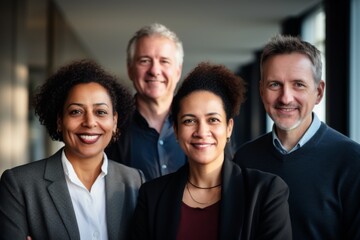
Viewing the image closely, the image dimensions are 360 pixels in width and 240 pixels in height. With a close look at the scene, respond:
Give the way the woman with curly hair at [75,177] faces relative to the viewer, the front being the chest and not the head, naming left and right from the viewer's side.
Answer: facing the viewer and to the right of the viewer

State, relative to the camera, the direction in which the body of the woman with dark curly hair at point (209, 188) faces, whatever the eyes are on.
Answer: toward the camera

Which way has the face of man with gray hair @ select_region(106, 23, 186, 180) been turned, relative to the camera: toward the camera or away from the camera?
toward the camera

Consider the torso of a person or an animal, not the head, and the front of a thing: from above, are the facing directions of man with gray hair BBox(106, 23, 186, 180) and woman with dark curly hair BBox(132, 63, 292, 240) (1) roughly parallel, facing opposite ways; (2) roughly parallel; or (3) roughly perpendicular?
roughly parallel

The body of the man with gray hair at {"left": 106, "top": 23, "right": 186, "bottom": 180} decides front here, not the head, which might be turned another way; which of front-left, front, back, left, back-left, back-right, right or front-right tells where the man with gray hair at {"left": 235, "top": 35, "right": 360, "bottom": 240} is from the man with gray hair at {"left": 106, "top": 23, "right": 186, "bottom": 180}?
front-left

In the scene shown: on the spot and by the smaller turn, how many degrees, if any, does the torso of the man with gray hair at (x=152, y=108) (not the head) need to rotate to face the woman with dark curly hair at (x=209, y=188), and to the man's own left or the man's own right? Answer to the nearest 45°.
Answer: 0° — they already face them

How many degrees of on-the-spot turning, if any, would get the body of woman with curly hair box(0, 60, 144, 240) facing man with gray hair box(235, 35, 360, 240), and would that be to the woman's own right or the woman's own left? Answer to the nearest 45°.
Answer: approximately 45° to the woman's own left

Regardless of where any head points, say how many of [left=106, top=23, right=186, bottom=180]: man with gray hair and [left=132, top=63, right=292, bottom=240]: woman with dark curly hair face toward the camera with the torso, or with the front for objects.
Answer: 2

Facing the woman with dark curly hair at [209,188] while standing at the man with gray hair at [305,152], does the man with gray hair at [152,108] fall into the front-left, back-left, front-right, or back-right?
front-right

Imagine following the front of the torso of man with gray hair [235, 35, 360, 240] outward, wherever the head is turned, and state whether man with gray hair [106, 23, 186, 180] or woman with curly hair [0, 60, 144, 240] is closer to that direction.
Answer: the woman with curly hair

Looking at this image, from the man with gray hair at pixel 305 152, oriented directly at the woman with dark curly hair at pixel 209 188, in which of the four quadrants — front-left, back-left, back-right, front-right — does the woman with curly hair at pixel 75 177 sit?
front-right

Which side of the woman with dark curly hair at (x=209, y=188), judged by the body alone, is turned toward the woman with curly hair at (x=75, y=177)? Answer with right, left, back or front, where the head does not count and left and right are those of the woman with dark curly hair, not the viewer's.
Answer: right

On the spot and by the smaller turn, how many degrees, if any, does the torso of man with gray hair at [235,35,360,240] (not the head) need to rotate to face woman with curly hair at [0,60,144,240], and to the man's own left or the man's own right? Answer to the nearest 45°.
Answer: approximately 45° to the man's own right

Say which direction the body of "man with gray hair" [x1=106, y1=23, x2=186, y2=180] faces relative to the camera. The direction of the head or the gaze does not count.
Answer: toward the camera

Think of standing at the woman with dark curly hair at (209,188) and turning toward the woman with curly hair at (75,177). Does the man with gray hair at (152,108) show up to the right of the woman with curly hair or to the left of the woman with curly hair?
right

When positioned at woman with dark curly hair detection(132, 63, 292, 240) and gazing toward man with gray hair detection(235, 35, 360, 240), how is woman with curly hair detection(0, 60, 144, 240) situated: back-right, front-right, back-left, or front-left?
back-left

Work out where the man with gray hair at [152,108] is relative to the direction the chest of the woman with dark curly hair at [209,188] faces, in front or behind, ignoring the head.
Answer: behind
